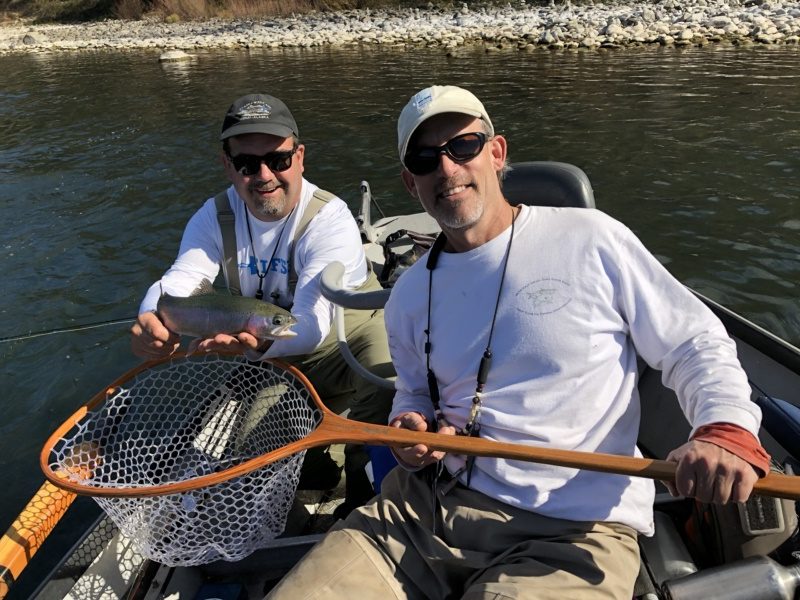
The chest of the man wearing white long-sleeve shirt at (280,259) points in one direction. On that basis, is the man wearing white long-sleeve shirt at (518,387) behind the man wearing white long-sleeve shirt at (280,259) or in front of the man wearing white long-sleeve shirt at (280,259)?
in front

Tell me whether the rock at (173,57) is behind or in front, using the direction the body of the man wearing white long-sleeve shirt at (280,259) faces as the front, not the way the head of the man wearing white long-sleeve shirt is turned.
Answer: behind

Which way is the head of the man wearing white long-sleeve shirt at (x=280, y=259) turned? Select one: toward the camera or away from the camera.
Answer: toward the camera

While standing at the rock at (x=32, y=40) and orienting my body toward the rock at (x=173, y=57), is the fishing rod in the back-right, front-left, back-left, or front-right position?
front-right

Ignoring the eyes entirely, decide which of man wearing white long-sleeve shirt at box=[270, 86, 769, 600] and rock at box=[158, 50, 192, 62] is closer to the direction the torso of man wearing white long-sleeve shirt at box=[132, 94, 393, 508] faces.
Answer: the man wearing white long-sleeve shirt

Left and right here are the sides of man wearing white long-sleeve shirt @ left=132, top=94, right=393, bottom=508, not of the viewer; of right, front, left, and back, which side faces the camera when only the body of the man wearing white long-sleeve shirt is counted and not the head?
front

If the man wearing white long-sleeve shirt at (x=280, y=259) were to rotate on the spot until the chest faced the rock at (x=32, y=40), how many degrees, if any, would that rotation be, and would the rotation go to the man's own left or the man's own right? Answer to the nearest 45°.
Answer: approximately 180°
